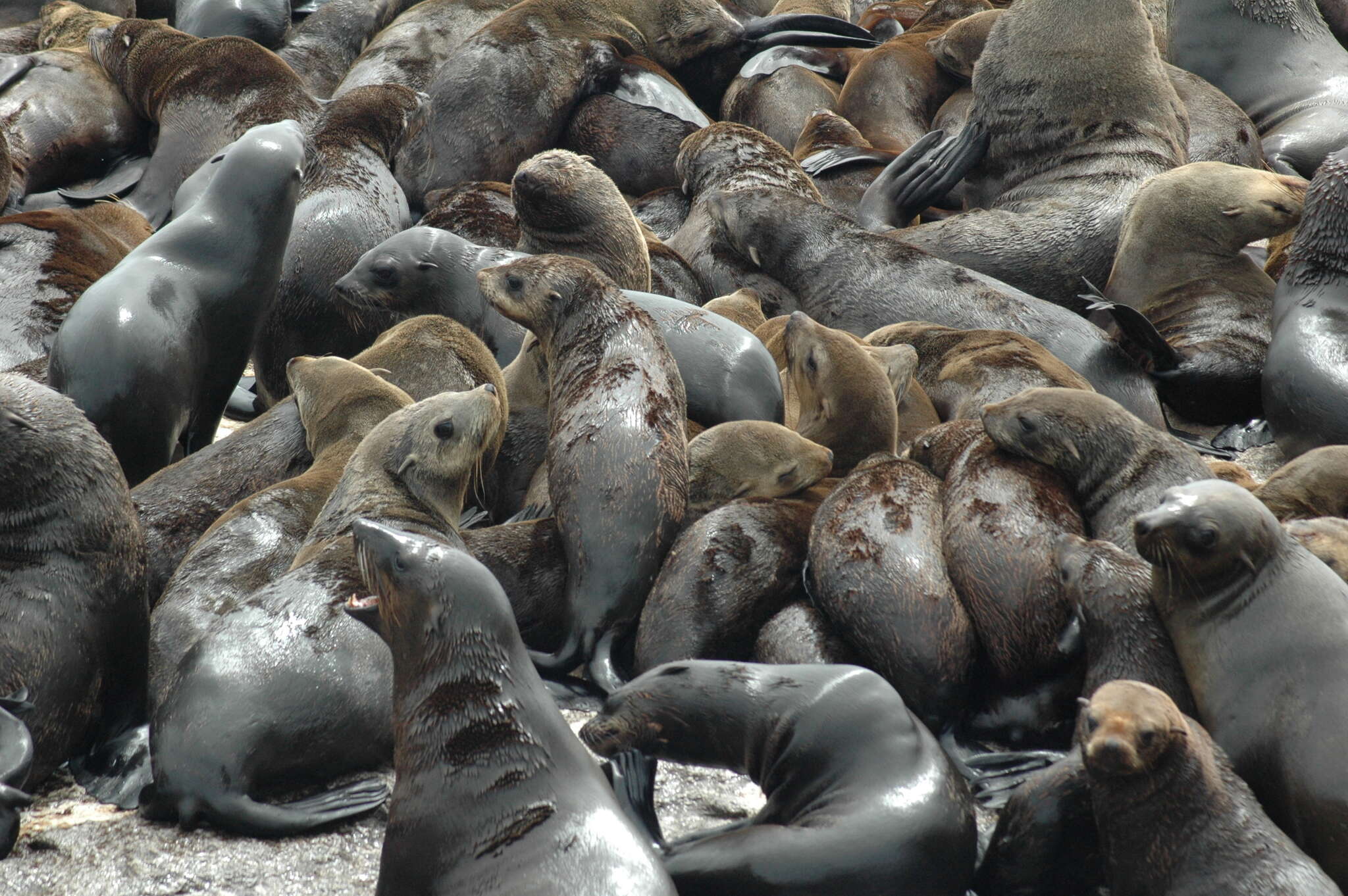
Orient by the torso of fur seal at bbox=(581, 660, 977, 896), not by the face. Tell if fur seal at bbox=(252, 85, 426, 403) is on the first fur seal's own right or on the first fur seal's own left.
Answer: on the first fur seal's own right

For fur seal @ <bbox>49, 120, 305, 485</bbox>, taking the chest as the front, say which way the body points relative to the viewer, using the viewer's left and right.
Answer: facing away from the viewer and to the right of the viewer

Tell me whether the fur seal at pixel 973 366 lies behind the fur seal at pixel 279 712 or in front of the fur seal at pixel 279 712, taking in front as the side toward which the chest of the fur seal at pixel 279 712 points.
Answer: in front

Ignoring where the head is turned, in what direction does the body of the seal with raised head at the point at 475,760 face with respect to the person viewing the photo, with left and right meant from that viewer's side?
facing to the left of the viewer

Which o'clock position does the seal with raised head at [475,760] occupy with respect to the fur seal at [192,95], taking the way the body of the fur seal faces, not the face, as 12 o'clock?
The seal with raised head is roughly at 9 o'clock from the fur seal.

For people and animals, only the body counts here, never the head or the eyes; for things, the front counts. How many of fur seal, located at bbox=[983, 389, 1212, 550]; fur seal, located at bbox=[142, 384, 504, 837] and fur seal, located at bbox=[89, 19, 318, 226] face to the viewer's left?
2

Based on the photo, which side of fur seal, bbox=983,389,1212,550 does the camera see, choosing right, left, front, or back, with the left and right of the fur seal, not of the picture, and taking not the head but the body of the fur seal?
left

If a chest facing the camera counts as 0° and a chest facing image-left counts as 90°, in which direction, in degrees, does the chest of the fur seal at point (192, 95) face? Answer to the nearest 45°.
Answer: approximately 90°

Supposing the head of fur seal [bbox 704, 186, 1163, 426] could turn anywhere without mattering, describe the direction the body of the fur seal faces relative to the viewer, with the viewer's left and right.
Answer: facing to the left of the viewer

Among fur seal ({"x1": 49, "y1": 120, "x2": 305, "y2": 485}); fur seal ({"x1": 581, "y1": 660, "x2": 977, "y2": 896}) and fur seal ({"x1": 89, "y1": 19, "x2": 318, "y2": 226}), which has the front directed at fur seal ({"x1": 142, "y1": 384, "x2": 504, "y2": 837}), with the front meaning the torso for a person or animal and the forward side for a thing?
fur seal ({"x1": 581, "y1": 660, "x2": 977, "y2": 896})

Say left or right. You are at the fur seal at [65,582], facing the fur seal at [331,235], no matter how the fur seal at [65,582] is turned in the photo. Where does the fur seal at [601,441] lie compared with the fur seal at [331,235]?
right

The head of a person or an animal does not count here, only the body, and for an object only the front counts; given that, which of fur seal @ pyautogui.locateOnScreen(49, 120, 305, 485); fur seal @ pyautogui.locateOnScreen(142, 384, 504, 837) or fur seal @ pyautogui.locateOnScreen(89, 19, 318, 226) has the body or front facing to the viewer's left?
fur seal @ pyautogui.locateOnScreen(89, 19, 318, 226)

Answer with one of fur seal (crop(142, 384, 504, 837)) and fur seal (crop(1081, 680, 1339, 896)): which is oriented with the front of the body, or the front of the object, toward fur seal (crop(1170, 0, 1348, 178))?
fur seal (crop(142, 384, 504, 837))

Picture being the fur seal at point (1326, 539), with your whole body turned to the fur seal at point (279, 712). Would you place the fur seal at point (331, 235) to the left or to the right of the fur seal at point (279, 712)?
right
